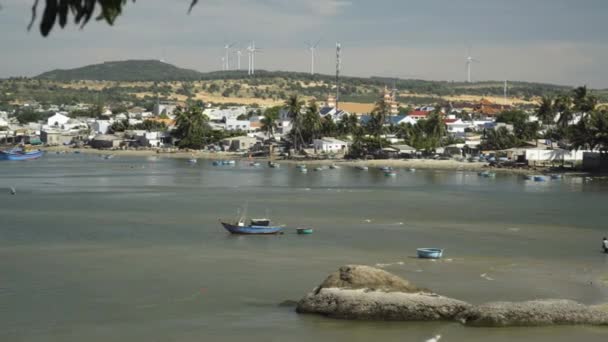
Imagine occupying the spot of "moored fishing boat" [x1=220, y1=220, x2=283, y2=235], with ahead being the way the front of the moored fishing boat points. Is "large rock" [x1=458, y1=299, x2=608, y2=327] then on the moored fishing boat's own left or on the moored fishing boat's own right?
on the moored fishing boat's own left

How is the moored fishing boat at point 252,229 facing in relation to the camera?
to the viewer's left

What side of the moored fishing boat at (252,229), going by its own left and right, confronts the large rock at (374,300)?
left

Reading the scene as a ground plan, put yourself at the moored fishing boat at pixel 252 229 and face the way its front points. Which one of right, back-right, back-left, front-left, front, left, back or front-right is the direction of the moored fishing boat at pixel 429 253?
back-left
